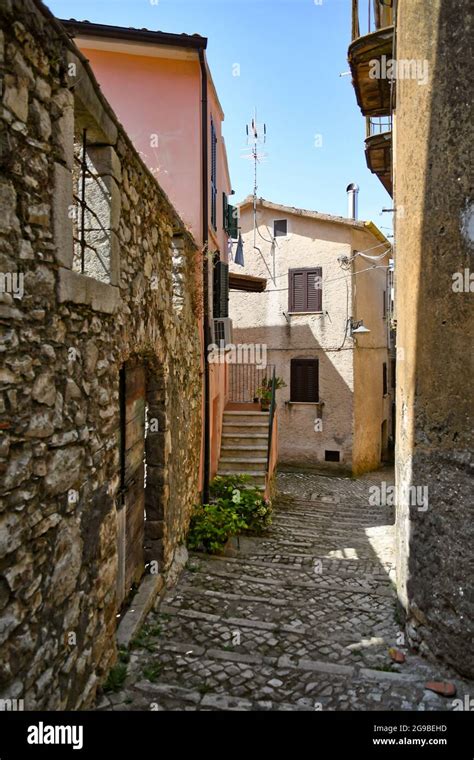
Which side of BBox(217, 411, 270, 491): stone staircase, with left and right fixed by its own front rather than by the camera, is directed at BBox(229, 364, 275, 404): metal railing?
back

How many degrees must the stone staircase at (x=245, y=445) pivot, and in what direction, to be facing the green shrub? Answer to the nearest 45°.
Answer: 0° — it already faces it

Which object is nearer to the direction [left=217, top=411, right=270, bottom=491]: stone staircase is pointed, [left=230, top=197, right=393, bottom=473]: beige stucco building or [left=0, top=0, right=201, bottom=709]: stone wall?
the stone wall

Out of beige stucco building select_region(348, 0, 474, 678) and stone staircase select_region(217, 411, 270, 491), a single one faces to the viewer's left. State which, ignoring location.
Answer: the beige stucco building

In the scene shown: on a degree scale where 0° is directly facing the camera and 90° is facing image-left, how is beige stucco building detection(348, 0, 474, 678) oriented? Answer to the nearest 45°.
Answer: approximately 90°

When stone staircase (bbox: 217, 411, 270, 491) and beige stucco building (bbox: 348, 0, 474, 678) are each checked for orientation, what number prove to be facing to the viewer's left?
1

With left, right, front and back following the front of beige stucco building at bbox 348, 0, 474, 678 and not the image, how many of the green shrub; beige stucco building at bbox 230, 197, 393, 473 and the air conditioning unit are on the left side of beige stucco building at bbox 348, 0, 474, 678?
0

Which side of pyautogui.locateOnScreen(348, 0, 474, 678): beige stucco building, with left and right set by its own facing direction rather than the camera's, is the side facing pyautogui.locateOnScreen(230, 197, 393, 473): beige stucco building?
right

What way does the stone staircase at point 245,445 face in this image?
toward the camera

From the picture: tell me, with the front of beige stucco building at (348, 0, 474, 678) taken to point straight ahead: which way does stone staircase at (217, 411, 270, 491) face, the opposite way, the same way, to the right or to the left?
to the left

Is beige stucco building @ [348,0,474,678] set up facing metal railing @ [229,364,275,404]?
no

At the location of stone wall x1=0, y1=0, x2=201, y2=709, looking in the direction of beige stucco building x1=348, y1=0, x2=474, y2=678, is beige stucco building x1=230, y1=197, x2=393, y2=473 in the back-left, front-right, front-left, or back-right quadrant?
front-left

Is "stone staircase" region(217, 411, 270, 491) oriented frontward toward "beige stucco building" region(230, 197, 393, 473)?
no
